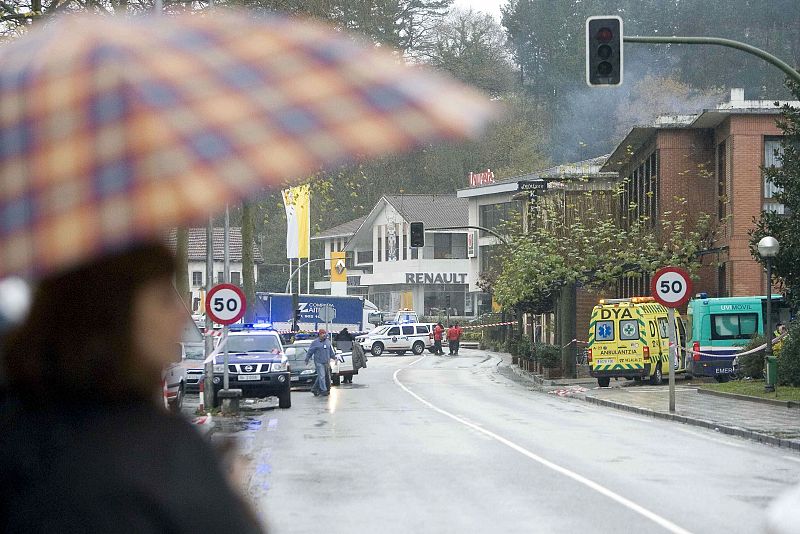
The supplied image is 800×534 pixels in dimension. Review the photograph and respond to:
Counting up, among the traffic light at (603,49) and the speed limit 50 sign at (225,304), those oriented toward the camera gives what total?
2

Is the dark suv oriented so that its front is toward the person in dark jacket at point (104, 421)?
yes

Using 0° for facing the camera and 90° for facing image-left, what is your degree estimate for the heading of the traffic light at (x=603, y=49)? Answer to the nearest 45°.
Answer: approximately 0°

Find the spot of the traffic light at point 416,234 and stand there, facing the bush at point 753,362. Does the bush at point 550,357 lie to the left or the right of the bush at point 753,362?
right

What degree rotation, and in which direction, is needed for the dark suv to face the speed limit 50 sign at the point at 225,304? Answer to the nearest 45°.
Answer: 0° — it already faces it

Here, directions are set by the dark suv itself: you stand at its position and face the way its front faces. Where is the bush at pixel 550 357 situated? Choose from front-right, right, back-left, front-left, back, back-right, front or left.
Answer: back-left

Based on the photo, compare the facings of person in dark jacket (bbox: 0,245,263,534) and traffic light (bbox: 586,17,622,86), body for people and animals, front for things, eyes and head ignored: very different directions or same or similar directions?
very different directions

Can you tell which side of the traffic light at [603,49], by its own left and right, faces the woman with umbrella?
front

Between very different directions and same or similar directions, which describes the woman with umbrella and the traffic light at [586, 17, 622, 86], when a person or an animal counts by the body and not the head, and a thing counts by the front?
very different directions
